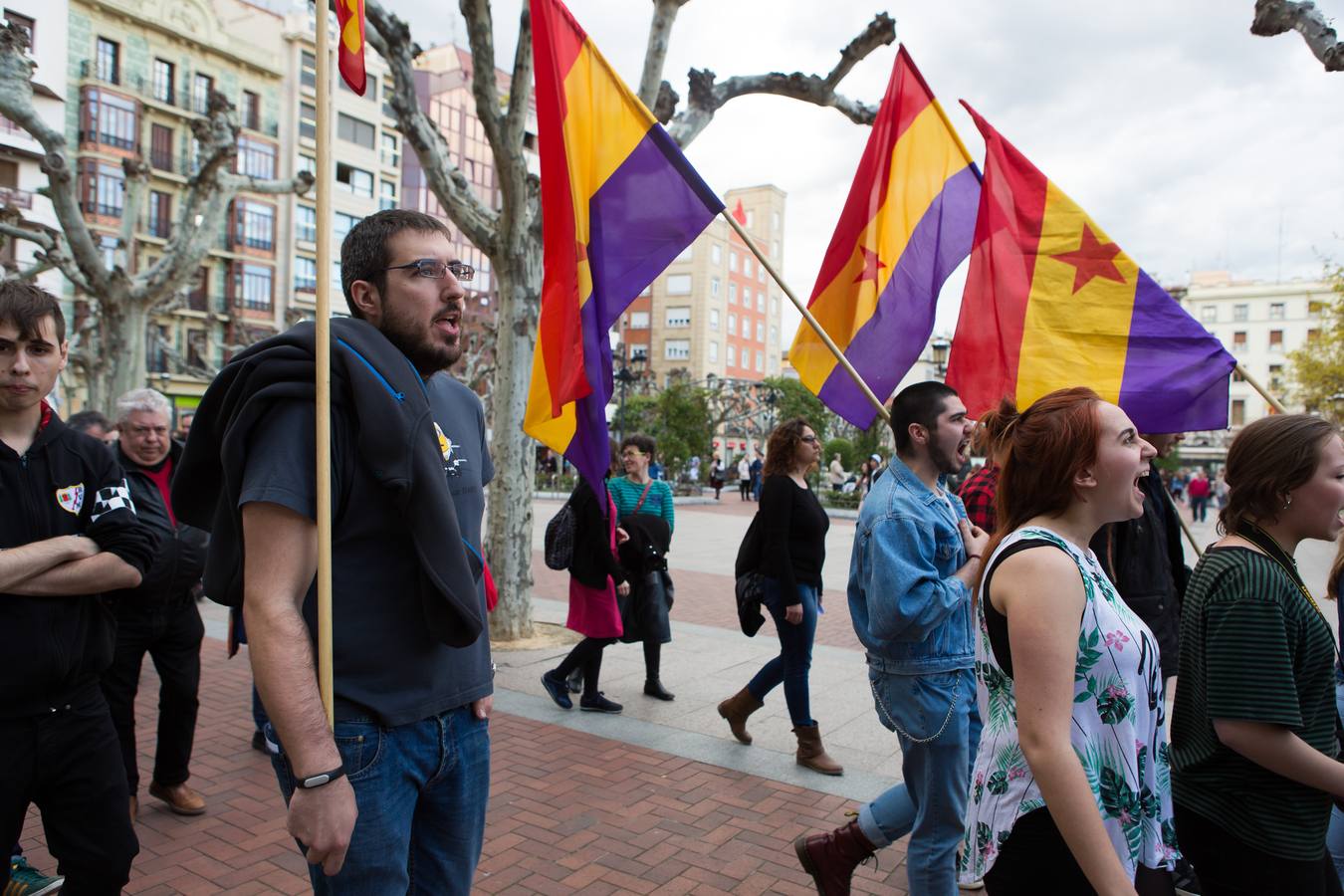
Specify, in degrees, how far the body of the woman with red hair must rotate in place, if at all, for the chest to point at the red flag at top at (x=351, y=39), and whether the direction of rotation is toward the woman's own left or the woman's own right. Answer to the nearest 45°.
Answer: approximately 180°

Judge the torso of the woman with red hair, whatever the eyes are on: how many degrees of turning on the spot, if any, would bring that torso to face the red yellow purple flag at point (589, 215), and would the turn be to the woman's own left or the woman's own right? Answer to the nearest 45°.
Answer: approximately 135° to the woman's own left

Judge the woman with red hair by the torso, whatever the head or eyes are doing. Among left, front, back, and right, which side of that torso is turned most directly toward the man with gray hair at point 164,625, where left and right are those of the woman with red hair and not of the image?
back

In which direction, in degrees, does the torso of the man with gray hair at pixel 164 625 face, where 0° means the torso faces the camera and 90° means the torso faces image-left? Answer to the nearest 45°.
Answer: approximately 315°

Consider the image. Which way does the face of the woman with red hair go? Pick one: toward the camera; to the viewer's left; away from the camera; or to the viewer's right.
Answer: to the viewer's right

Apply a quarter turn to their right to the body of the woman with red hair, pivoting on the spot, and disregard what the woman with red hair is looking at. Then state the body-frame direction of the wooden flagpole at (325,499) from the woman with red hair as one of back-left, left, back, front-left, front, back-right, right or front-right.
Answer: front-right

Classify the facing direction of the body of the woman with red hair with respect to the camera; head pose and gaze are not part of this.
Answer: to the viewer's right

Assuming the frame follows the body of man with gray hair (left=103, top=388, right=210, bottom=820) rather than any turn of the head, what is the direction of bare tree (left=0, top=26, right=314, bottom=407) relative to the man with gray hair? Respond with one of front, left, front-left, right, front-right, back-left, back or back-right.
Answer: back-left

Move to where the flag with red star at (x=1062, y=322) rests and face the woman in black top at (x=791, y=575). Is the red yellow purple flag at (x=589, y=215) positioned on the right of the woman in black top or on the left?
left

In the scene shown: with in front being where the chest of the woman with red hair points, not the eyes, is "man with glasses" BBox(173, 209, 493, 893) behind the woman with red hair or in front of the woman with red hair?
behind
